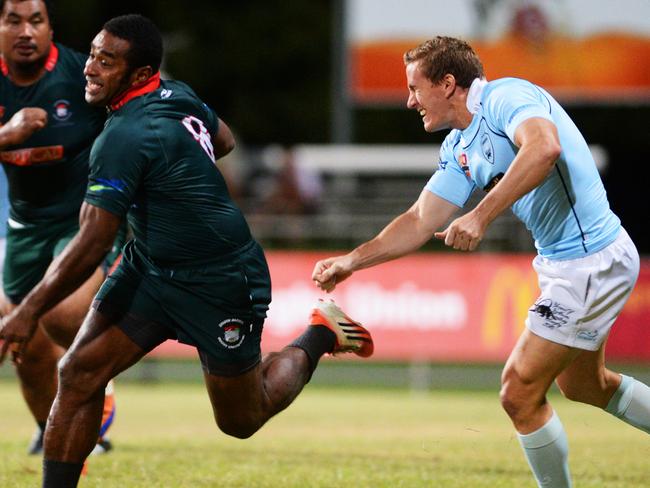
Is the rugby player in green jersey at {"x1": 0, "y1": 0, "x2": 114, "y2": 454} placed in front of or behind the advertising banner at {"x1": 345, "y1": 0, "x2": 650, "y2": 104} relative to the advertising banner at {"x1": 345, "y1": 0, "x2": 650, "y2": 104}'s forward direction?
in front

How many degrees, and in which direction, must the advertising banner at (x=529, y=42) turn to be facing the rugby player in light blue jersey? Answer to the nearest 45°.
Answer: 0° — it already faces them

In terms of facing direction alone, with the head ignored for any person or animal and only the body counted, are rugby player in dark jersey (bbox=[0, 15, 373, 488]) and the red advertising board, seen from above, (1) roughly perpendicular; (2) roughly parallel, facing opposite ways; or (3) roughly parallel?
roughly perpendicular

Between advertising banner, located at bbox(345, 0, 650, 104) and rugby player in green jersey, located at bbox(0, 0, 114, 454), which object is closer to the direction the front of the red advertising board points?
the rugby player in green jersey

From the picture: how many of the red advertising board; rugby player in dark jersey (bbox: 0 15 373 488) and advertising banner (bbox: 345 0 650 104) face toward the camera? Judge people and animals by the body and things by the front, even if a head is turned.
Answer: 2

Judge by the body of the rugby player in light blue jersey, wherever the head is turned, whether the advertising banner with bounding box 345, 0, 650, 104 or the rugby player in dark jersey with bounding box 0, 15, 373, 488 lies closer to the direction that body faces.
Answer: the rugby player in dark jersey

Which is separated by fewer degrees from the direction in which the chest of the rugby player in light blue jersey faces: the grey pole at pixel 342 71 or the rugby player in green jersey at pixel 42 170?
the rugby player in green jersey

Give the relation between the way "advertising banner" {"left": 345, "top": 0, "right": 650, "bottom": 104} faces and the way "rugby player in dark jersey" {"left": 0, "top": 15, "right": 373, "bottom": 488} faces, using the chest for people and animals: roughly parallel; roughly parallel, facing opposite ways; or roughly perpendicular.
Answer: roughly perpendicular

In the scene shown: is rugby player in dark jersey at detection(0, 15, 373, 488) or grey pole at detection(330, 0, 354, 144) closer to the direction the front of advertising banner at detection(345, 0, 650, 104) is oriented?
the rugby player in dark jersey

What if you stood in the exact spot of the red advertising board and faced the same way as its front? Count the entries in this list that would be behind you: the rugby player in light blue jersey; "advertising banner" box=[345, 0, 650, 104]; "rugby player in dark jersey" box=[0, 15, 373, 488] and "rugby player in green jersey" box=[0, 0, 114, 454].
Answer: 1

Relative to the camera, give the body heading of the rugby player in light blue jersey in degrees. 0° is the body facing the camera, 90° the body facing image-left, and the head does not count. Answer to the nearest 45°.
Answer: approximately 45°

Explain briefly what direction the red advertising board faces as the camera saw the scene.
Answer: facing the viewer

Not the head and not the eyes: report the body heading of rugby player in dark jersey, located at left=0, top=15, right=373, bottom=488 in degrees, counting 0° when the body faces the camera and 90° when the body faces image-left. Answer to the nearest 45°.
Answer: approximately 90°

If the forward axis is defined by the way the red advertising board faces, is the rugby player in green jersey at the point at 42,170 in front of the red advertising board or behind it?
in front

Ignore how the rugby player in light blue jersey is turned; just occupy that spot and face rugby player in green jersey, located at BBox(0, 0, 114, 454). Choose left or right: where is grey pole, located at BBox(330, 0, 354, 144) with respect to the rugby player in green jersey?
right

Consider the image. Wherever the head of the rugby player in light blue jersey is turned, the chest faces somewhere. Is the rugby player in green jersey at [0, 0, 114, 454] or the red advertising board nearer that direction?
the rugby player in green jersey

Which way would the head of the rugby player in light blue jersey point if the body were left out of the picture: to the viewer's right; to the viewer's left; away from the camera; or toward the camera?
to the viewer's left

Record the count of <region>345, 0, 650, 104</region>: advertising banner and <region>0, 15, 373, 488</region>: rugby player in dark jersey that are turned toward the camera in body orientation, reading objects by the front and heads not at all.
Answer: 1
